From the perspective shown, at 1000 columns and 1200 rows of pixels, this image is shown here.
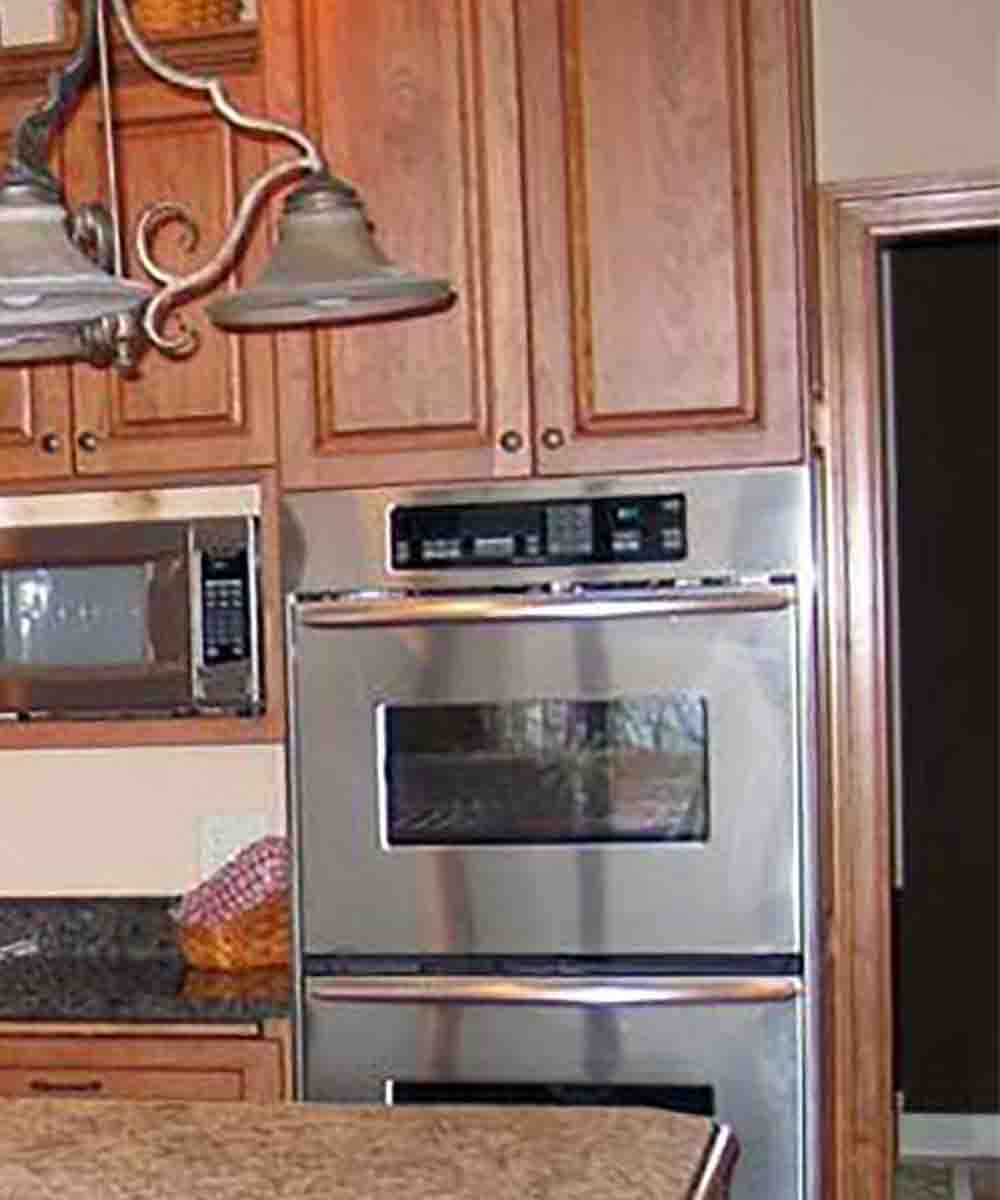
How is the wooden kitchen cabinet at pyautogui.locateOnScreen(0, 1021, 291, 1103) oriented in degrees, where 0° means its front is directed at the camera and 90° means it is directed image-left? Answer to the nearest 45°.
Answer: approximately 0°

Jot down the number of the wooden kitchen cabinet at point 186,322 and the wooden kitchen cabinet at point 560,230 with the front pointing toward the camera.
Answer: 2

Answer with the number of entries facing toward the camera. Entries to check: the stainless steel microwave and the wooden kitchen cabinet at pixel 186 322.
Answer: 2

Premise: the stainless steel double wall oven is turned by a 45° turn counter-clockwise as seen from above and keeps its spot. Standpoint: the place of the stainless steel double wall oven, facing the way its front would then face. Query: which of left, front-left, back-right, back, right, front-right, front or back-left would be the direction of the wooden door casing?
left

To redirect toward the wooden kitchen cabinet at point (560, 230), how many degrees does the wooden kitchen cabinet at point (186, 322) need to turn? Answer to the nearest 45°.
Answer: approximately 45° to its left
